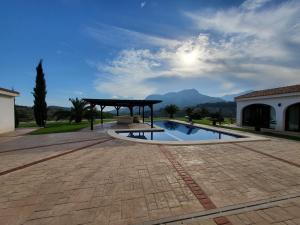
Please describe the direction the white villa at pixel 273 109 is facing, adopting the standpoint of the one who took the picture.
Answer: facing the viewer and to the left of the viewer

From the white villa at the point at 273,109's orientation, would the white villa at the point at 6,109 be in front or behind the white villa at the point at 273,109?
in front

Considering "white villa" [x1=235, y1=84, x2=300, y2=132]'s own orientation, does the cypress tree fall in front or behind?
in front

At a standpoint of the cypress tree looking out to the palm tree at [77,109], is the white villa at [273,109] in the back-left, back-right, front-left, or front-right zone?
front-right
